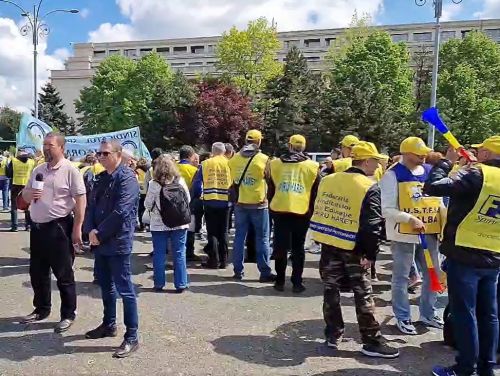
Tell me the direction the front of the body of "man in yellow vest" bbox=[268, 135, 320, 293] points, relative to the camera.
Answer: away from the camera

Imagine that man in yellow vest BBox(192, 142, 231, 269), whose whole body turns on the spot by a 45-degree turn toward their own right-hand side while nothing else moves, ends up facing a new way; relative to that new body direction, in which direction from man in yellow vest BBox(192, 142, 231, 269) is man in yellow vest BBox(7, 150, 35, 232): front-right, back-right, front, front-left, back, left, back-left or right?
front-left

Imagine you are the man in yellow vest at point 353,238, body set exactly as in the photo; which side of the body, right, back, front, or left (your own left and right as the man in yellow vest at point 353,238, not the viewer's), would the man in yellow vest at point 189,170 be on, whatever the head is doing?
left

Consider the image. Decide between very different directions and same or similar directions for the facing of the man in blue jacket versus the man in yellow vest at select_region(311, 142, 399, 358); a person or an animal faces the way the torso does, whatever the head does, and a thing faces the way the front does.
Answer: very different directions

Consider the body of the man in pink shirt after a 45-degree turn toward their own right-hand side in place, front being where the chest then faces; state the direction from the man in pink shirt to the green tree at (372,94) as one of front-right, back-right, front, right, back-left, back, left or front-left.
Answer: back-right

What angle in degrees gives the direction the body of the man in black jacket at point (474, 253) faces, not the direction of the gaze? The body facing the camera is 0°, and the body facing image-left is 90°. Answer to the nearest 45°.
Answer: approximately 135°

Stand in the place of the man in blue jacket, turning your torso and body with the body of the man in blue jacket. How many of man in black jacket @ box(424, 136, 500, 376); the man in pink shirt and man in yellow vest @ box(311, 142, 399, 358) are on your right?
1
